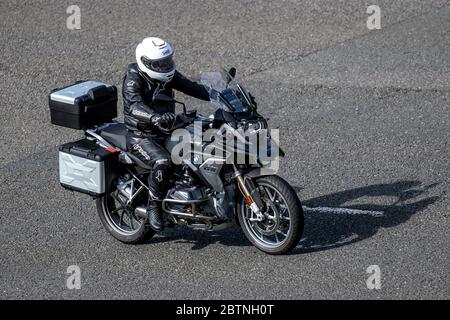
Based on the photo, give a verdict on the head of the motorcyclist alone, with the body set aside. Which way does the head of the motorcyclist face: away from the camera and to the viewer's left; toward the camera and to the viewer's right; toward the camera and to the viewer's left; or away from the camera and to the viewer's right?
toward the camera and to the viewer's right

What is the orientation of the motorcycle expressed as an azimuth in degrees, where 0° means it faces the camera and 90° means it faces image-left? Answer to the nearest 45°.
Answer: approximately 315°
